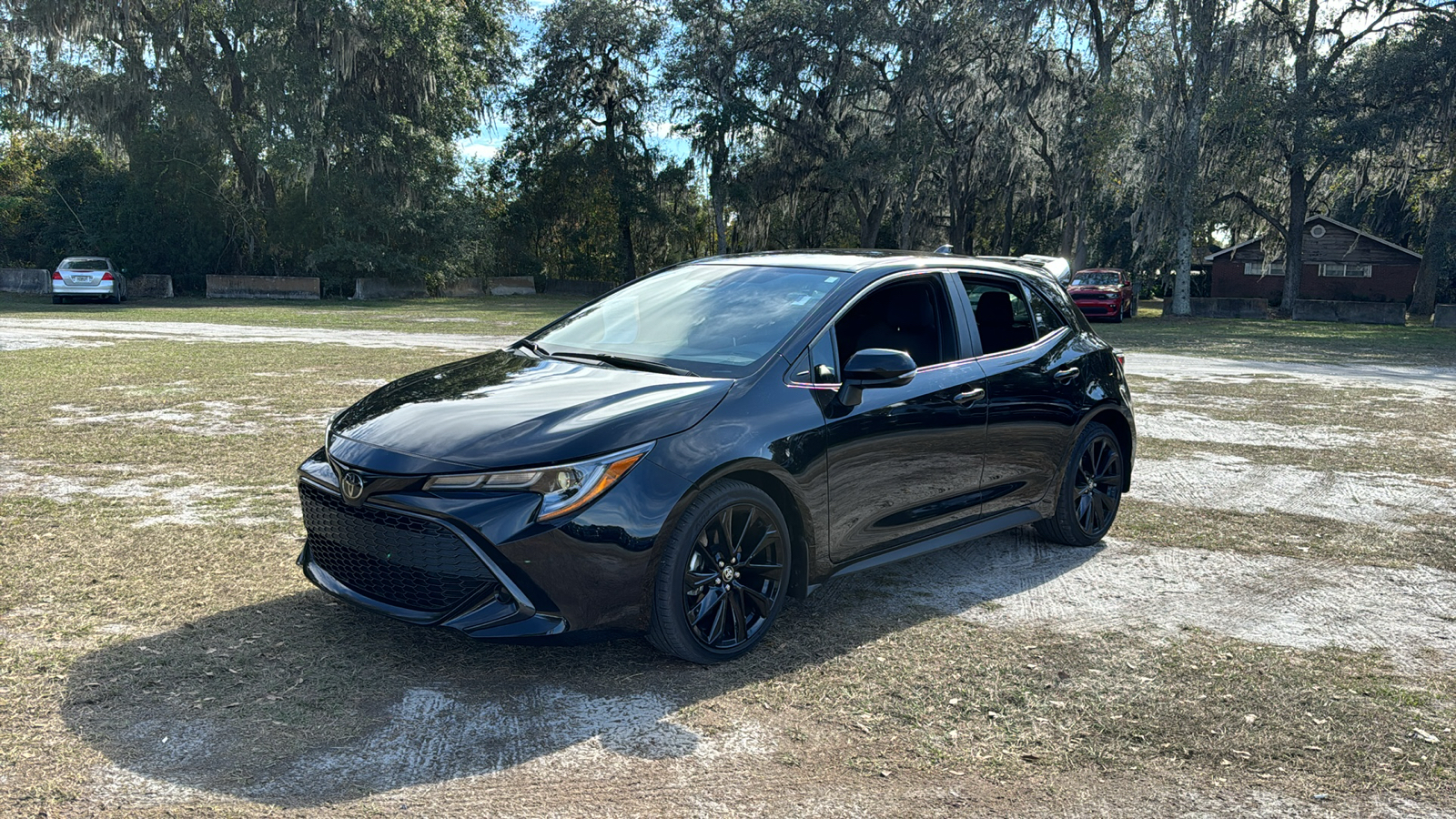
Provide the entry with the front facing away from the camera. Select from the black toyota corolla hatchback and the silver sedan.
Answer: the silver sedan

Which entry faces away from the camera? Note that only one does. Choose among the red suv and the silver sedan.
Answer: the silver sedan

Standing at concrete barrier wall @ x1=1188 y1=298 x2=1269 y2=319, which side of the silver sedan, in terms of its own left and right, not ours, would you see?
right

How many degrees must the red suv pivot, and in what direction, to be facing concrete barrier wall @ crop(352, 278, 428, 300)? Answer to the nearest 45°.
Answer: approximately 45° to its right

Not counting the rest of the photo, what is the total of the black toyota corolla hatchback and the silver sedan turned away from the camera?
1

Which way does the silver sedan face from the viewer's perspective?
away from the camera

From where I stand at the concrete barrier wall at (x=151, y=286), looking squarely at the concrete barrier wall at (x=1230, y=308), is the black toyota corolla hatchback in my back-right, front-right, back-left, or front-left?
front-right

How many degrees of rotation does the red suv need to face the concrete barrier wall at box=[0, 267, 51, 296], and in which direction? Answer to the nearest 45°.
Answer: approximately 45° to its right

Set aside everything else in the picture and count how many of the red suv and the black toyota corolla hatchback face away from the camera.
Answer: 0

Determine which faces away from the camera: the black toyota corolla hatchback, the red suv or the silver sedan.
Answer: the silver sedan

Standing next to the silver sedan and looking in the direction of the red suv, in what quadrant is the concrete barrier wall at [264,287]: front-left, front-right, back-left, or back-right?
front-left

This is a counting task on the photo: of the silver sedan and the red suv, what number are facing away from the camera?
1

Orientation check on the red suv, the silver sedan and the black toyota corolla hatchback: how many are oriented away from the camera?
1

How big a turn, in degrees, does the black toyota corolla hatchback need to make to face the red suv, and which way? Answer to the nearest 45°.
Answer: approximately 135° to its right

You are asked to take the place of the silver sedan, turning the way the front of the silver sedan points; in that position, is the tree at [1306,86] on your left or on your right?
on your right

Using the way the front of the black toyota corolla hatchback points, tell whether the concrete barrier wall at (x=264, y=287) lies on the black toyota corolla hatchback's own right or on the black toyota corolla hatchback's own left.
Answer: on the black toyota corolla hatchback's own right
